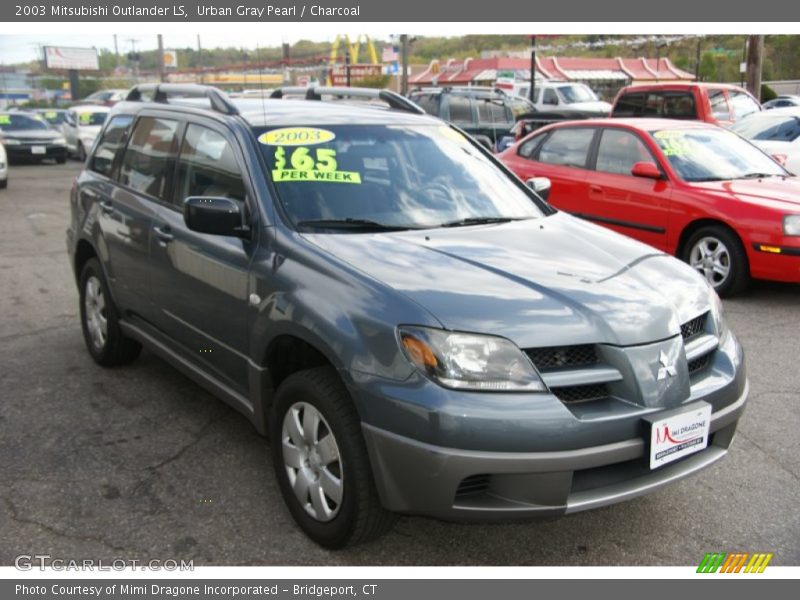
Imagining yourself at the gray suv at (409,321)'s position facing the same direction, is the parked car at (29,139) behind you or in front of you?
behind

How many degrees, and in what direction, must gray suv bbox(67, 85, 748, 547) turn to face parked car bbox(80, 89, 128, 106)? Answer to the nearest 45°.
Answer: approximately 135° to its left

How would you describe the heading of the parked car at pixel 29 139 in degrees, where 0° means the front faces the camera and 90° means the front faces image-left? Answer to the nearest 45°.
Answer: approximately 315°

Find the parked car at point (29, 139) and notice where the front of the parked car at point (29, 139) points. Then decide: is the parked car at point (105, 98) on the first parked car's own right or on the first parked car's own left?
on the first parked car's own left

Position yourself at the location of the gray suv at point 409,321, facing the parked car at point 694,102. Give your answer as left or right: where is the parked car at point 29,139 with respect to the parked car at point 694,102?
left

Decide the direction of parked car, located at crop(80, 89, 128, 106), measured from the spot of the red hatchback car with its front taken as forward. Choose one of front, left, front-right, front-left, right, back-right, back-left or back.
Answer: back

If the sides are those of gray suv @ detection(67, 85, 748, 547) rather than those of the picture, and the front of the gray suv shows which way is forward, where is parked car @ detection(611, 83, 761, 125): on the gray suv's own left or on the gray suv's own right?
on the gray suv's own left

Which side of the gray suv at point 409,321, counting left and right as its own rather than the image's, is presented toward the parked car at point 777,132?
left

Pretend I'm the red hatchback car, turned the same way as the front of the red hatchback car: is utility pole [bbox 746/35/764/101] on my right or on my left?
on my left

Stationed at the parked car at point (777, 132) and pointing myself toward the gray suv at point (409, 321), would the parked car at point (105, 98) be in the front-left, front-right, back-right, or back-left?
back-right
